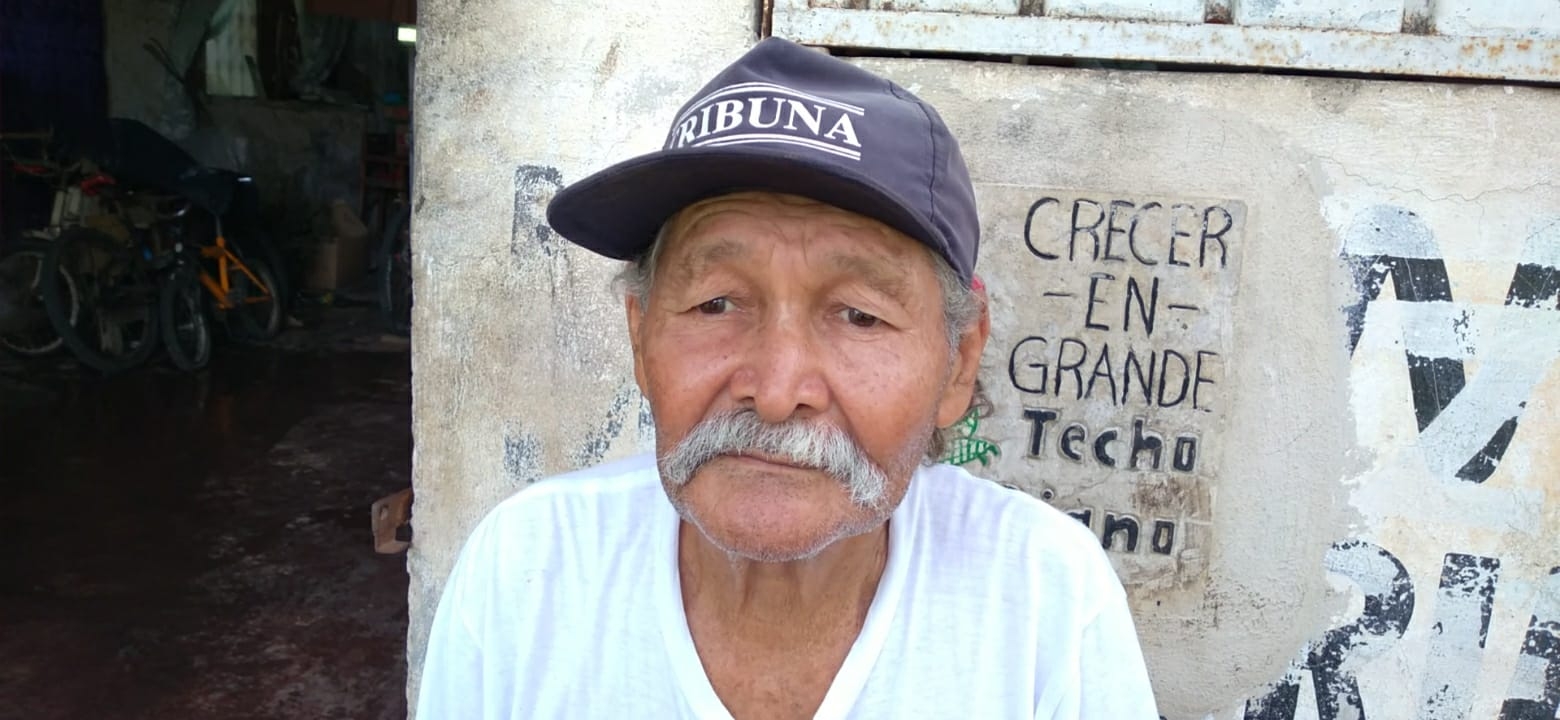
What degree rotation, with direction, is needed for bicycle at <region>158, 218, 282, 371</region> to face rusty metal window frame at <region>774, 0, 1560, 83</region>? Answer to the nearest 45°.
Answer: approximately 45° to its left

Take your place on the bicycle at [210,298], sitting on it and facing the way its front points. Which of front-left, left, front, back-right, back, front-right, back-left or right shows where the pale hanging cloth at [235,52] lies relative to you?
back-right

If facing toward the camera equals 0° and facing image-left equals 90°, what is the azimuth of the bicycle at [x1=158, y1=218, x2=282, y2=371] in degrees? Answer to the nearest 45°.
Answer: approximately 45°

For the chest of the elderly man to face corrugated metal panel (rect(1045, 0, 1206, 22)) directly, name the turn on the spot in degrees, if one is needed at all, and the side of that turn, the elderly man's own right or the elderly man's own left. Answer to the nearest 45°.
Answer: approximately 135° to the elderly man's own left

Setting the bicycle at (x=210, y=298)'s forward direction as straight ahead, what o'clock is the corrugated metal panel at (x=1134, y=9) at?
The corrugated metal panel is roughly at 10 o'clock from the bicycle.

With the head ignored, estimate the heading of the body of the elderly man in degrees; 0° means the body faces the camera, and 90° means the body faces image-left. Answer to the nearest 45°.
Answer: approximately 0°
